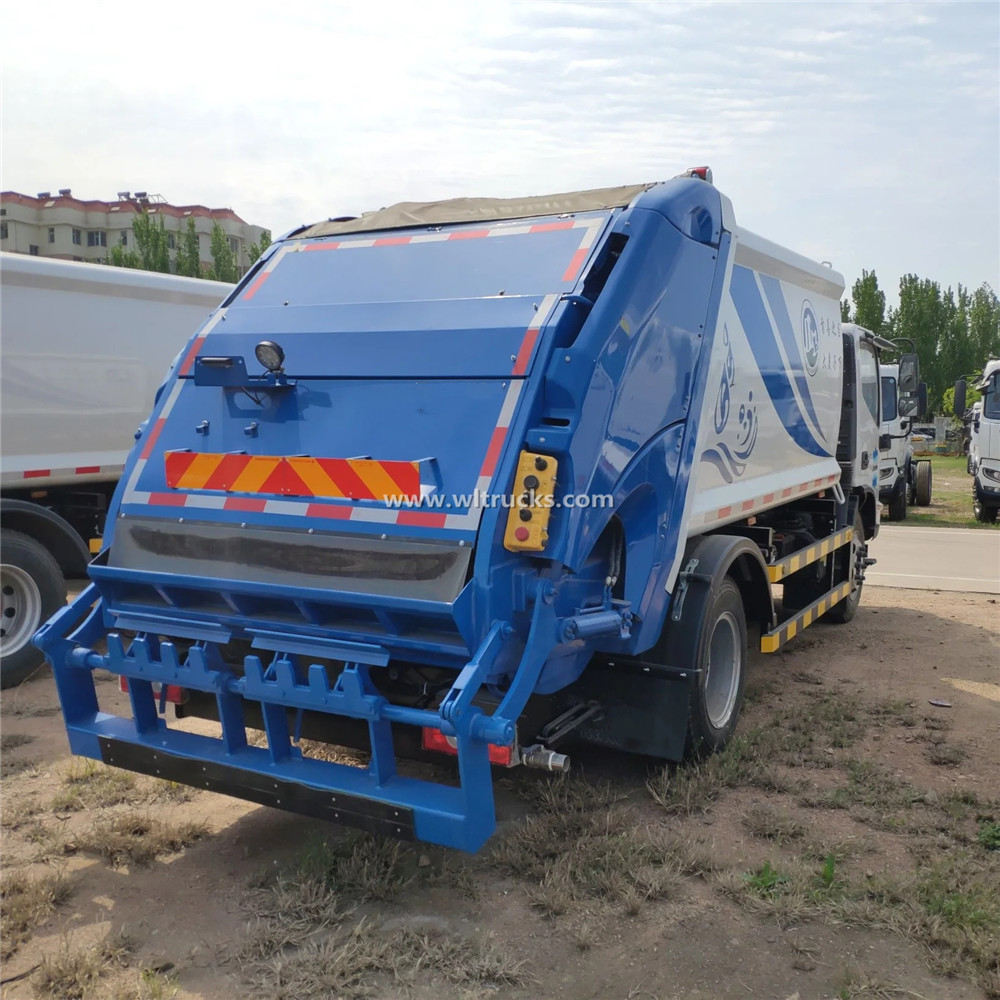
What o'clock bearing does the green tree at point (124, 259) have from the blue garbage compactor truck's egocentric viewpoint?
The green tree is roughly at 10 o'clock from the blue garbage compactor truck.

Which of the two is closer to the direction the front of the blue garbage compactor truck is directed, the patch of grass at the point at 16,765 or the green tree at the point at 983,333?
the green tree

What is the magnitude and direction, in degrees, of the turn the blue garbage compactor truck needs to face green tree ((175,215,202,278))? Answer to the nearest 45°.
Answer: approximately 45° to its left

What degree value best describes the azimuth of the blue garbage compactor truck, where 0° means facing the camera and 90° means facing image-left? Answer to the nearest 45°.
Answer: approximately 225°

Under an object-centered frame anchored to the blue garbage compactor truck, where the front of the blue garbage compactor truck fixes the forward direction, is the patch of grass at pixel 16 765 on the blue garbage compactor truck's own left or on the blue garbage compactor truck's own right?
on the blue garbage compactor truck's own left
